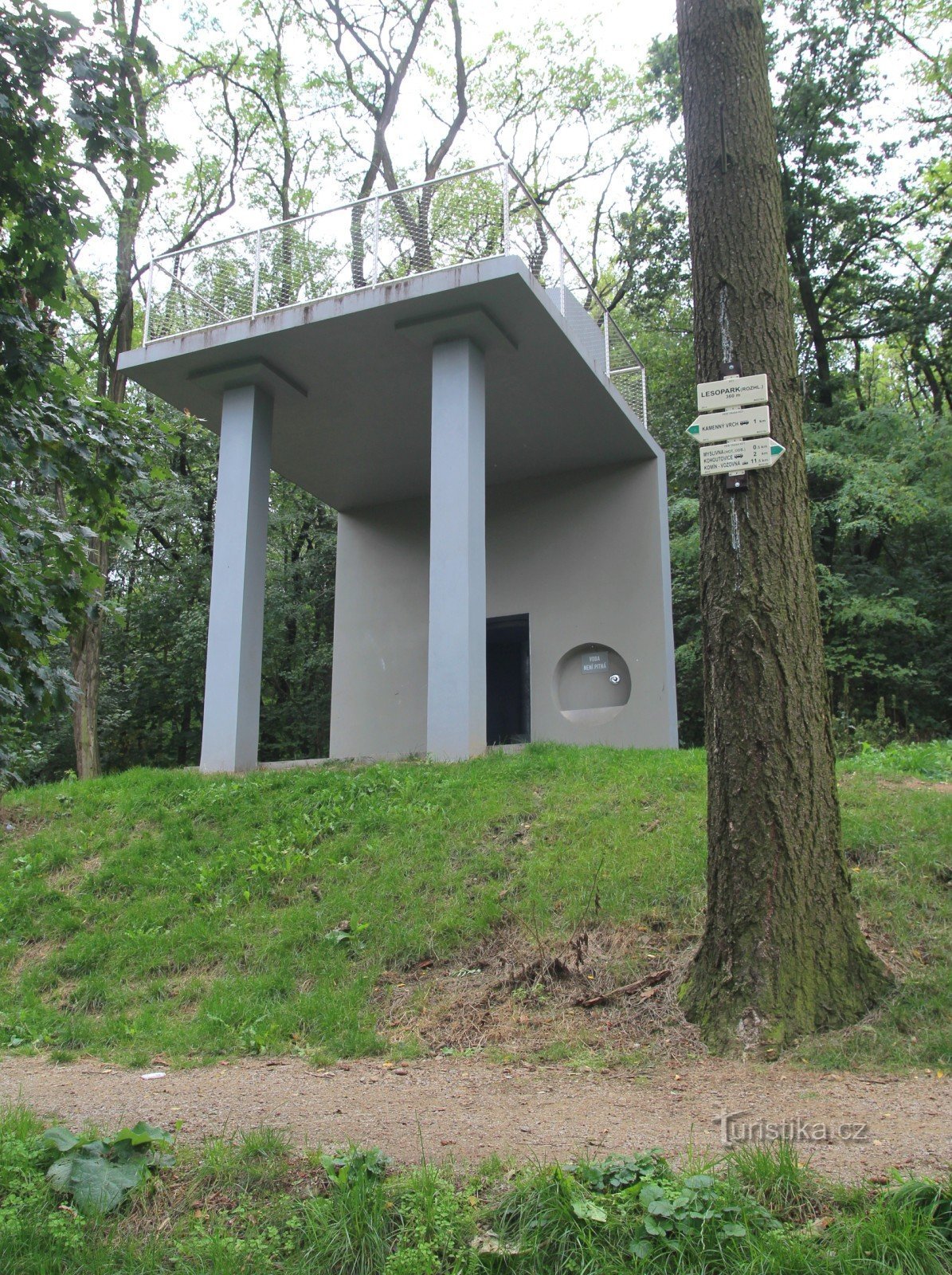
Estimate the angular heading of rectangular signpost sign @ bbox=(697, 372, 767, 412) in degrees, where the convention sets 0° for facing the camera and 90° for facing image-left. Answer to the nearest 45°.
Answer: approximately 0°

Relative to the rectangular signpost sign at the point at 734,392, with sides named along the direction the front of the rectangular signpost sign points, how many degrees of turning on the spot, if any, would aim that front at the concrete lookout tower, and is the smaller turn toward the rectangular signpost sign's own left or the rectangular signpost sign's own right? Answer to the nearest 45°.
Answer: approximately 135° to the rectangular signpost sign's own right
